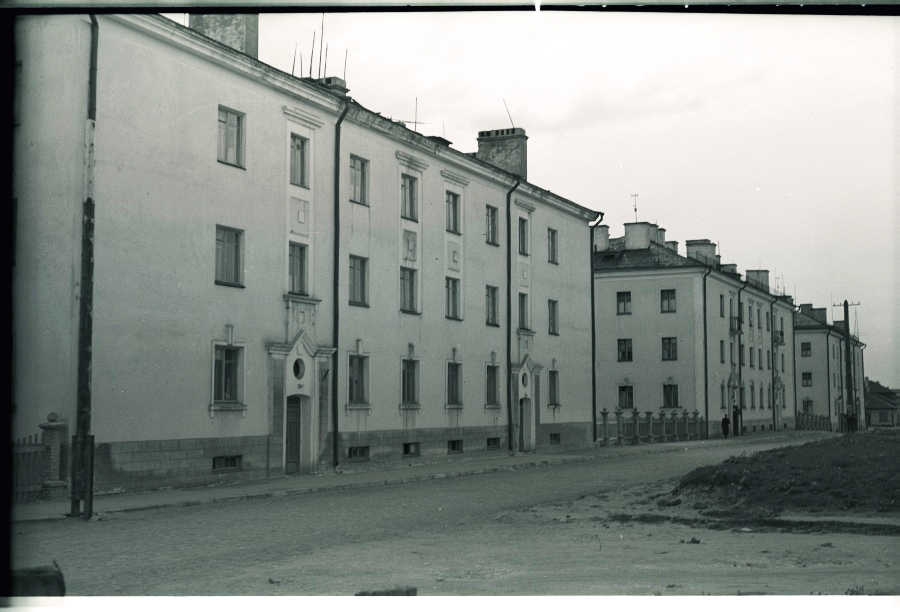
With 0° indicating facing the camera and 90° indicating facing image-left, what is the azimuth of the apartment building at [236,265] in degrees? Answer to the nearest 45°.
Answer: approximately 315°
